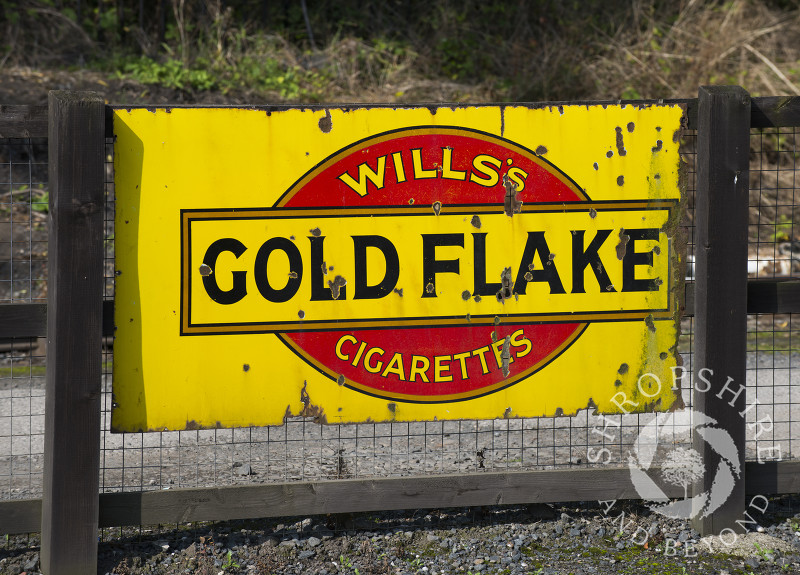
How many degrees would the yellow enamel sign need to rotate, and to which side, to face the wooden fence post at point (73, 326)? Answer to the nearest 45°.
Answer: approximately 90° to its right

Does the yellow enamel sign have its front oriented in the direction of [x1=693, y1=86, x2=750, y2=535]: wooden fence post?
no

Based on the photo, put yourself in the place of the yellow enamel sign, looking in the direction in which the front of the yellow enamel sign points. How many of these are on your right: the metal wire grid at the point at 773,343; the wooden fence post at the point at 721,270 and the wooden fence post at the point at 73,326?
1

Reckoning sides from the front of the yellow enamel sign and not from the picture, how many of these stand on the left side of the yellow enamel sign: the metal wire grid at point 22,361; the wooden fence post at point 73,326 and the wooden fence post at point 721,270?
1

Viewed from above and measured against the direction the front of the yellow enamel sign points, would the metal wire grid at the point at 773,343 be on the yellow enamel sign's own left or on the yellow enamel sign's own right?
on the yellow enamel sign's own left

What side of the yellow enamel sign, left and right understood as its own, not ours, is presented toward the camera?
front

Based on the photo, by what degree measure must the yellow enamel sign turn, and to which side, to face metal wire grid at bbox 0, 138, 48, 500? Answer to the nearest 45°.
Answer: approximately 135° to its right
